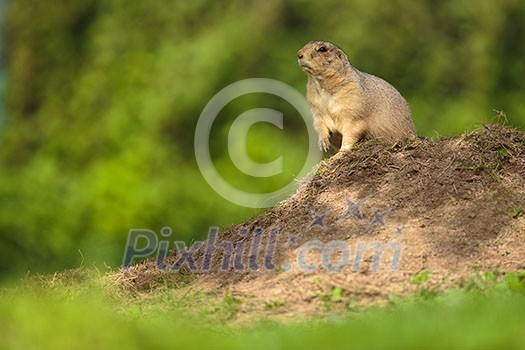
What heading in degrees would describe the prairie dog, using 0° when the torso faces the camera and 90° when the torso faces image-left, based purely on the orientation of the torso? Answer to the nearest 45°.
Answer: approximately 45°
